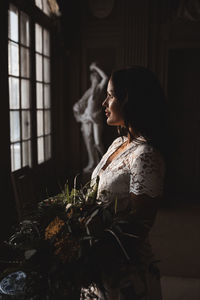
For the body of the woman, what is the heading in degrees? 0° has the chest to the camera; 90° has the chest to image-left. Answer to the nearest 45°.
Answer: approximately 90°

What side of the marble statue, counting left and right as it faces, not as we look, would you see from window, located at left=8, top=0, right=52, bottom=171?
front

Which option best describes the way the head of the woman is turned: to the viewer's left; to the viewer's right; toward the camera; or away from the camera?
to the viewer's left

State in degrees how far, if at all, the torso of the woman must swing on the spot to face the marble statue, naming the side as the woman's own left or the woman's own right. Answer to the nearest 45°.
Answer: approximately 90° to the woman's own right

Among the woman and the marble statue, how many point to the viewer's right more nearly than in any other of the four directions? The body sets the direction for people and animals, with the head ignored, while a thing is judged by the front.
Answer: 0

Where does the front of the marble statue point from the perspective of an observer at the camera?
facing the viewer and to the left of the viewer
